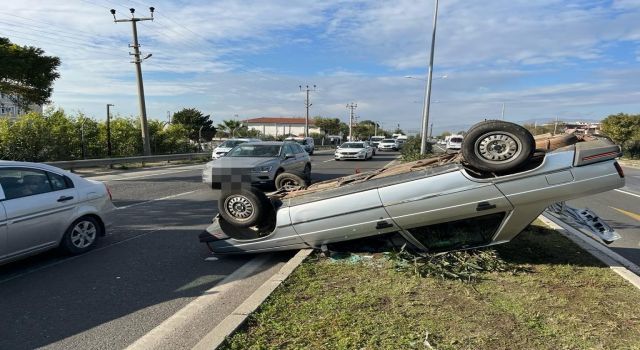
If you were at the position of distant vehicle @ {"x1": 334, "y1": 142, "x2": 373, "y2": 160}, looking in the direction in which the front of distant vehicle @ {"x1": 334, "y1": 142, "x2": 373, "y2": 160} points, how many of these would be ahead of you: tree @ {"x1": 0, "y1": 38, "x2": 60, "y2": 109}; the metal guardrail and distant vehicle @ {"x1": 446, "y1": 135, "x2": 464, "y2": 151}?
2

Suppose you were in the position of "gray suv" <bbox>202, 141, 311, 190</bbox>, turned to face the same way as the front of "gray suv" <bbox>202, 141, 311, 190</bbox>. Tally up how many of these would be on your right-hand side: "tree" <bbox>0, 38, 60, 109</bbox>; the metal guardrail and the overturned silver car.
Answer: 2

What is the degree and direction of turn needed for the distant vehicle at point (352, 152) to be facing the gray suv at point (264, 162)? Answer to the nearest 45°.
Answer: approximately 45° to its left

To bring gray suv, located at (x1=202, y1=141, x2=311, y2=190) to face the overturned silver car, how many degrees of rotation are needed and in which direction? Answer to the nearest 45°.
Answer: approximately 45° to its left

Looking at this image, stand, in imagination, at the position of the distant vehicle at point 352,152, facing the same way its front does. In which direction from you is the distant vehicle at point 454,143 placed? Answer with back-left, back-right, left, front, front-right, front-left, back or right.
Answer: back

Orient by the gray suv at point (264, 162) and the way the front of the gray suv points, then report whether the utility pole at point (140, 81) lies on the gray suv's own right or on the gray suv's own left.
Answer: on the gray suv's own right

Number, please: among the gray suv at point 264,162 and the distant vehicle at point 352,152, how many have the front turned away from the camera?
0

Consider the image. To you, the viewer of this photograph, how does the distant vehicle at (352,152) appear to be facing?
facing the viewer and to the left of the viewer

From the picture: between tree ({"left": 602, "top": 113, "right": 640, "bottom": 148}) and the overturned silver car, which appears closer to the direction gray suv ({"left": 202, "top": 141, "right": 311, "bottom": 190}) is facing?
the overturned silver car

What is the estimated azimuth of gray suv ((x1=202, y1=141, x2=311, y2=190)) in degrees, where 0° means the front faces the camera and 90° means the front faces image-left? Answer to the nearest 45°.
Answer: approximately 45°

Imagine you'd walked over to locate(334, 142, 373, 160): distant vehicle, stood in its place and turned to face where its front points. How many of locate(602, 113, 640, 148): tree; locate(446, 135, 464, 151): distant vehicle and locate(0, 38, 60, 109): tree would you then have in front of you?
1

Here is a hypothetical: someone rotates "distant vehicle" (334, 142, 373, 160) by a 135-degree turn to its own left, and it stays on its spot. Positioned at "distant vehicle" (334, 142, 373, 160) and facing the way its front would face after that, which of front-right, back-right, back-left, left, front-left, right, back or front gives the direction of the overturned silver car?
right

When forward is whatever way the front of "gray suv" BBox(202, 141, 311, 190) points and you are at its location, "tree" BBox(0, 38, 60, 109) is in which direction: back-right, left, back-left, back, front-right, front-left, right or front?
right
